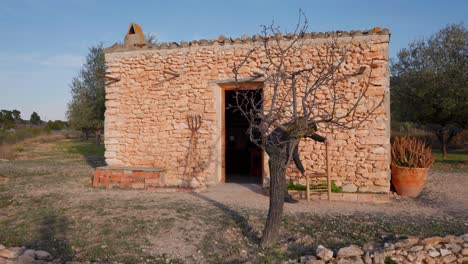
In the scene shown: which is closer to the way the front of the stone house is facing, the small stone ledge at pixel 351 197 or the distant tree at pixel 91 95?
the small stone ledge

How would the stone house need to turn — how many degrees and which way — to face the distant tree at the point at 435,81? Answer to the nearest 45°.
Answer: approximately 135° to its left

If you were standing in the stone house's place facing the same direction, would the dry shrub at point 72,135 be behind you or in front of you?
behind

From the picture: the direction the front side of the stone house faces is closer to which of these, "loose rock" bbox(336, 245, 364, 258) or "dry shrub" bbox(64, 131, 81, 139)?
the loose rock

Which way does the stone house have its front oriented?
toward the camera

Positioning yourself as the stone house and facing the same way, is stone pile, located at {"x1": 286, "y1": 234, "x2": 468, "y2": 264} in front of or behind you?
in front

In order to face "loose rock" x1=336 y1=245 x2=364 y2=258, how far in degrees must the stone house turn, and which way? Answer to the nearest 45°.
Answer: approximately 45° to its left

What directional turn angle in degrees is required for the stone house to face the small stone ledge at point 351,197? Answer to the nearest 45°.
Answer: approximately 90° to its left

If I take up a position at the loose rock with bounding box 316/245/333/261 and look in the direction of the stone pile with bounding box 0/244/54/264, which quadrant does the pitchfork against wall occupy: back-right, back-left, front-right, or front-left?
front-right

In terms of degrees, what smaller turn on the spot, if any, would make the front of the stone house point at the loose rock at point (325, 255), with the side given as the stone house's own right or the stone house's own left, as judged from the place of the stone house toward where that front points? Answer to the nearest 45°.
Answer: approximately 45° to the stone house's own left

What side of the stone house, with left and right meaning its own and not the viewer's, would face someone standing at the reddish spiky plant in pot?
left
